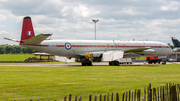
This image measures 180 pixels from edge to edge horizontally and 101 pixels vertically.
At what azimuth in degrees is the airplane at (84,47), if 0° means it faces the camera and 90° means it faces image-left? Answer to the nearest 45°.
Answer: approximately 225°
